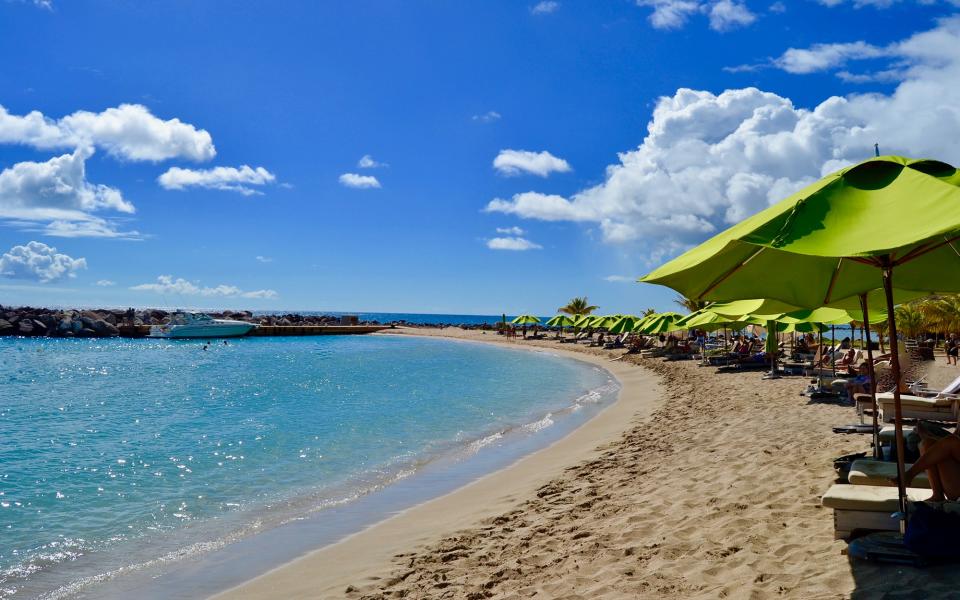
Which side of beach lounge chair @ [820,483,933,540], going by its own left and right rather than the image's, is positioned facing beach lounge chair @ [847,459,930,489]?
right

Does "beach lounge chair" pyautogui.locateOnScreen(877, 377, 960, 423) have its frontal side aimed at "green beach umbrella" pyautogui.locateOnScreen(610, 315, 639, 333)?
no

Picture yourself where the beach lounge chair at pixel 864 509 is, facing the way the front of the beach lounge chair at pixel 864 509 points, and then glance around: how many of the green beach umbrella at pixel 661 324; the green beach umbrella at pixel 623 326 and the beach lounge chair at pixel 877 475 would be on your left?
0

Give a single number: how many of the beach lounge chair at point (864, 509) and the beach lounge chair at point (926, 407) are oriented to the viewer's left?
2

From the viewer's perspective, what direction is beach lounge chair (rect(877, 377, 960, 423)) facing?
to the viewer's left

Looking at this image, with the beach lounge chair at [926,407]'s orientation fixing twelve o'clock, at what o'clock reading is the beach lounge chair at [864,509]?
the beach lounge chair at [864,509] is roughly at 9 o'clock from the beach lounge chair at [926,407].

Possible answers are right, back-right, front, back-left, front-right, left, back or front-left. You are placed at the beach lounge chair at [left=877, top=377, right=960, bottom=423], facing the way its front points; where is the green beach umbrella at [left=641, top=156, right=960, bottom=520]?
left

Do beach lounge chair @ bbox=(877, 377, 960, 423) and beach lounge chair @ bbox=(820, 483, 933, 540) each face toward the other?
no

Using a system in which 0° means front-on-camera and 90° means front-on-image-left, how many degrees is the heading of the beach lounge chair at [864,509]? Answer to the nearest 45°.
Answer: approximately 90°

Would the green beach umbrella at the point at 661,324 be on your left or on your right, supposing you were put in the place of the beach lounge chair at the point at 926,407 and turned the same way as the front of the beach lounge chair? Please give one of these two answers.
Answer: on your right

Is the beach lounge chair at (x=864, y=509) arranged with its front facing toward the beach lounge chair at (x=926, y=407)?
no

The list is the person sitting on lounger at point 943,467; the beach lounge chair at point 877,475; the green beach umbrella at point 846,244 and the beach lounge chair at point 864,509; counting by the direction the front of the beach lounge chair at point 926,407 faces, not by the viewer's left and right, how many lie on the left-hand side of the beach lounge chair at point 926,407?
4

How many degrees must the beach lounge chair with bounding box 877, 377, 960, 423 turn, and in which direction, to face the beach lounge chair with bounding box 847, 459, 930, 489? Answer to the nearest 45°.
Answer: approximately 90° to its left

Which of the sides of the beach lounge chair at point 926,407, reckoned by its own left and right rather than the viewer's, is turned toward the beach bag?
left

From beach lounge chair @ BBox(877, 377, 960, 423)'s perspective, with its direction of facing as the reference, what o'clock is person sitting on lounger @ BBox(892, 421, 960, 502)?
The person sitting on lounger is roughly at 9 o'clock from the beach lounge chair.

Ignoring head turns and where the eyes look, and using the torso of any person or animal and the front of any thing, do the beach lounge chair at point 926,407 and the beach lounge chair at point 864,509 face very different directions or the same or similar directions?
same or similar directions
